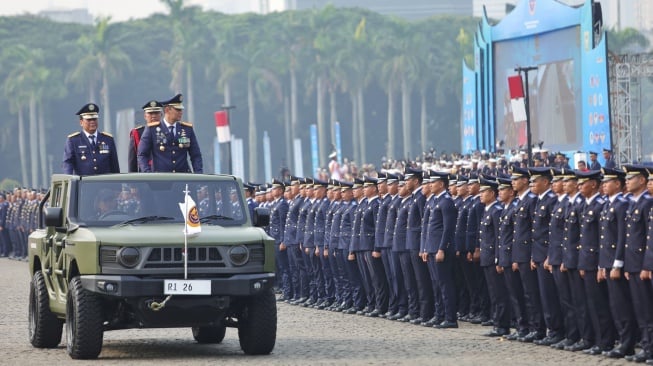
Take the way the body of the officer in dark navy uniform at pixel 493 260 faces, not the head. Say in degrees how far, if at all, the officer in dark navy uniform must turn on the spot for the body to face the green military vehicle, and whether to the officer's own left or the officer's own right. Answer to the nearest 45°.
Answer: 0° — they already face it

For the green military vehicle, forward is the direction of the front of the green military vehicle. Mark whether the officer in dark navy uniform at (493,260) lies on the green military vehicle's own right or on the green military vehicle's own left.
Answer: on the green military vehicle's own left

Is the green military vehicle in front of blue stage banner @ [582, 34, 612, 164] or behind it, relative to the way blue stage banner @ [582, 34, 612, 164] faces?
in front

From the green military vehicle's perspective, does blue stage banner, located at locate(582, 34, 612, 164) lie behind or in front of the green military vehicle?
behind

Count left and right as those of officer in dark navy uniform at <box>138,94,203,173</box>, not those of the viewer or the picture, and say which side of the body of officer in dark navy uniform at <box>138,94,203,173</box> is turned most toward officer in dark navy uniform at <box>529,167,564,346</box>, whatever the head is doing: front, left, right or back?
left

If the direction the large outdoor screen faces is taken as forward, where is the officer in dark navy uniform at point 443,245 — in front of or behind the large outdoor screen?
in front
